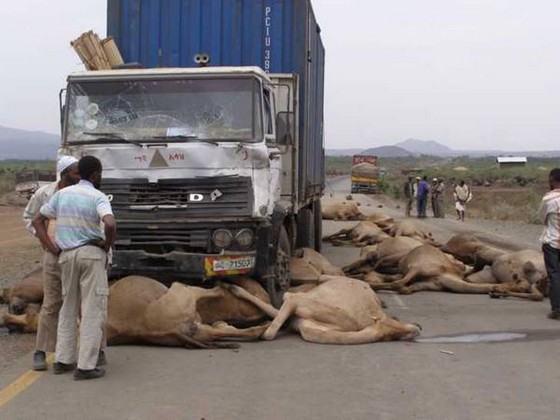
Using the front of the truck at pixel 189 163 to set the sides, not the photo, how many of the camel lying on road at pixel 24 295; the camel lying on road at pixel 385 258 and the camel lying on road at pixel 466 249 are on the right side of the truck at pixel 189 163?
1

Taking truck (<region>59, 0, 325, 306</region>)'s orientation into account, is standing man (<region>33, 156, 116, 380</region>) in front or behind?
in front

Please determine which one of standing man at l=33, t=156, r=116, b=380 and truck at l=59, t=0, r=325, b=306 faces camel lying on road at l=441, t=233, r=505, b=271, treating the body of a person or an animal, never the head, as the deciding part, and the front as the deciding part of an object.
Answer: the standing man

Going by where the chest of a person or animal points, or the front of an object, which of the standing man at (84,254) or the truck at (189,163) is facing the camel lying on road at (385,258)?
the standing man

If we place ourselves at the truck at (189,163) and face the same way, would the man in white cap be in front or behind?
in front

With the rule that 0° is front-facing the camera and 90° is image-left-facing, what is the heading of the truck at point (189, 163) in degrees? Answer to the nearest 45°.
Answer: approximately 0°

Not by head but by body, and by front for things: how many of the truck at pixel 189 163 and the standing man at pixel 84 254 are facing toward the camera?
1

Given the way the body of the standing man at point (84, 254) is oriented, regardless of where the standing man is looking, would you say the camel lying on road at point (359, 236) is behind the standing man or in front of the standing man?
in front

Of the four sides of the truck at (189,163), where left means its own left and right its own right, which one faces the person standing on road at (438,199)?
back

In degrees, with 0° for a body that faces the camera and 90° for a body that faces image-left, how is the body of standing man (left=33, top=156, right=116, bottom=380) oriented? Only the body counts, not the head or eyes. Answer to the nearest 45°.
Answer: approximately 225°

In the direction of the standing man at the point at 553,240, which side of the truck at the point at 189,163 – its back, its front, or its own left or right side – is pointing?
left
